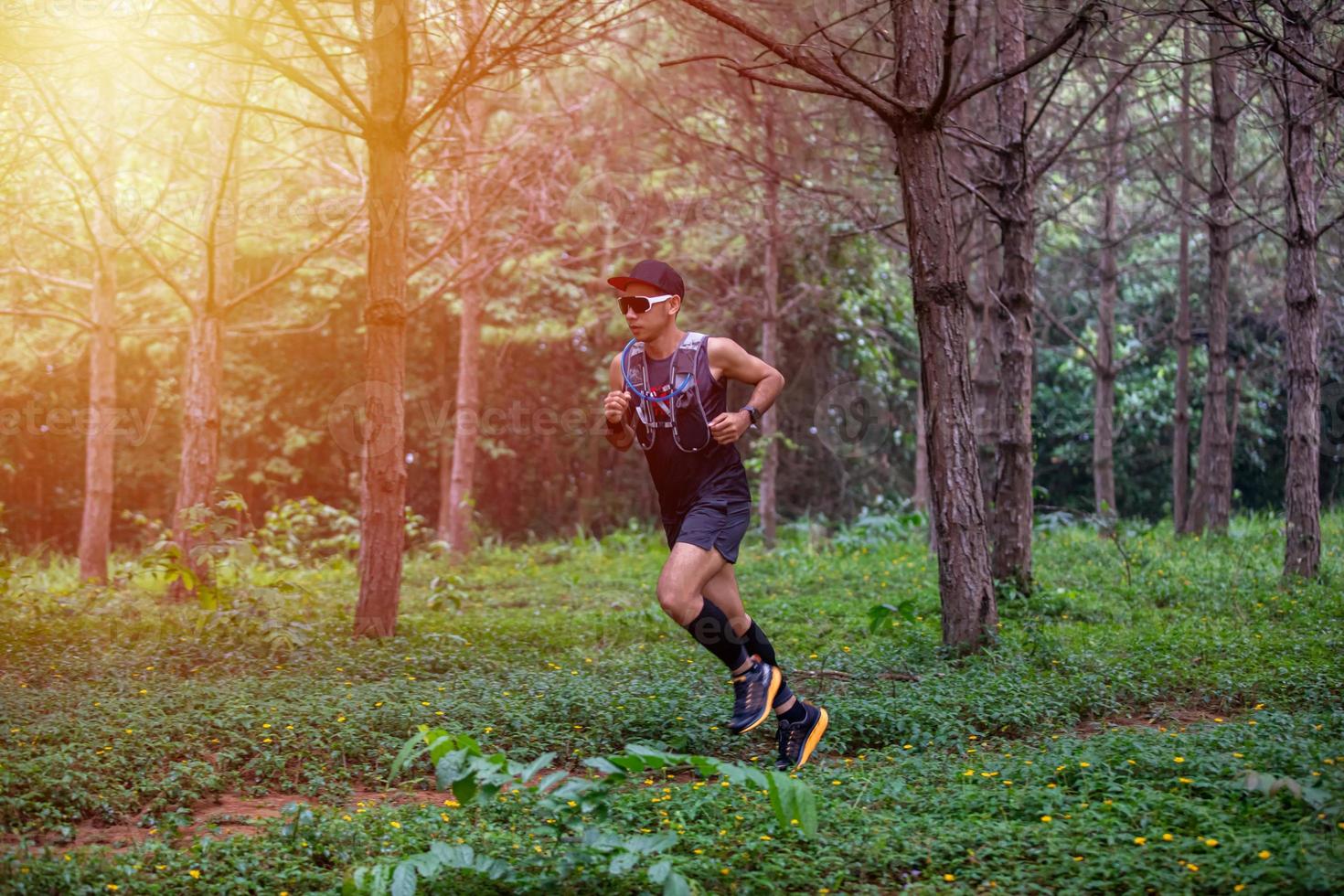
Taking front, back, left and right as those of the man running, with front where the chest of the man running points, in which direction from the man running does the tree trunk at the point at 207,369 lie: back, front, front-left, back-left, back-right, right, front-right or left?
right

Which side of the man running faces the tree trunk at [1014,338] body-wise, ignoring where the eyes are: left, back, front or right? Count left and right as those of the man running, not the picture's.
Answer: back

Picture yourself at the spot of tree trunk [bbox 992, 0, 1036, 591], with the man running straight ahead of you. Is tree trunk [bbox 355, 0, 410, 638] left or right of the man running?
right

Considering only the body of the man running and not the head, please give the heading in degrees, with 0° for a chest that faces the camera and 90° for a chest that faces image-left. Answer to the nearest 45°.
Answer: approximately 45°

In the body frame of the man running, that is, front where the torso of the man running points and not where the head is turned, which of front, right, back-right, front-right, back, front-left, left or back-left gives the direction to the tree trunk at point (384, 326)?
right

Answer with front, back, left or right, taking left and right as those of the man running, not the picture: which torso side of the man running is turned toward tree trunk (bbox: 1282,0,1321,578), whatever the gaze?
back
